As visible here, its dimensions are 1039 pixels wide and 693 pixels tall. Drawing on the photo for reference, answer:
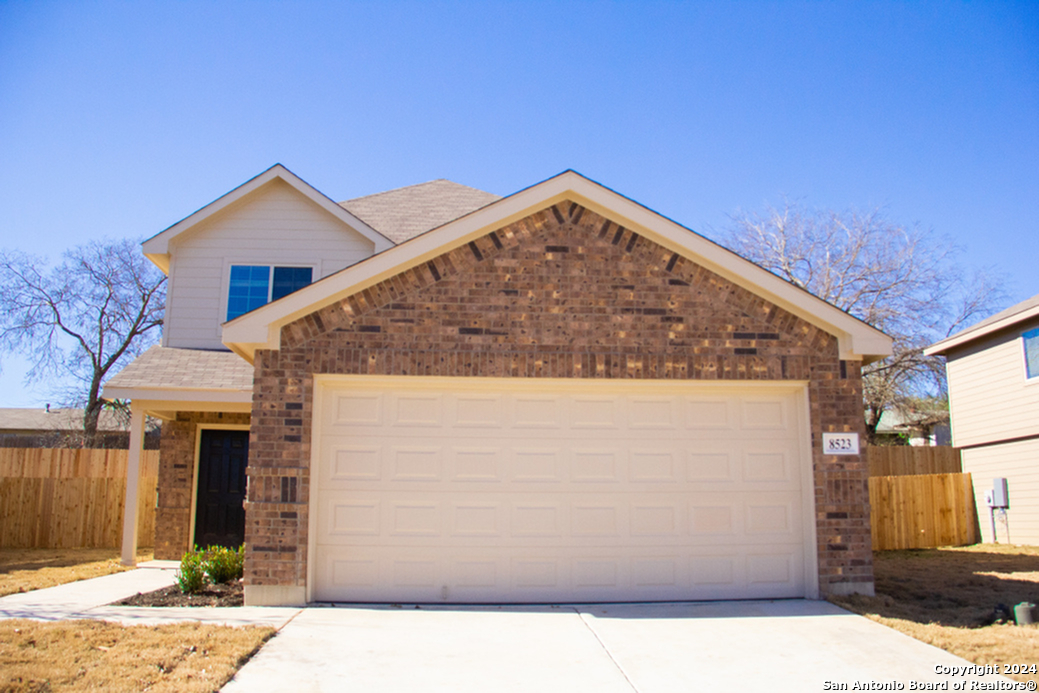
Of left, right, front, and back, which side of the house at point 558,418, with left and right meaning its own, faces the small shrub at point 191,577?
right

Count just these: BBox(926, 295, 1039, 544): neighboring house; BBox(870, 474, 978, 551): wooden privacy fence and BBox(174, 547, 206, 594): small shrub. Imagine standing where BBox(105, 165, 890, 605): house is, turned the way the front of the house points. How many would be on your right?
1

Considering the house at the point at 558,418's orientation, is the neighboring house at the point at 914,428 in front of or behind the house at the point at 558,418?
behind

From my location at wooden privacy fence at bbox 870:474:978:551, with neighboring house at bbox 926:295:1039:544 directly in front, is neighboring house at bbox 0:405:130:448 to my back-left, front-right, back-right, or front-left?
back-left

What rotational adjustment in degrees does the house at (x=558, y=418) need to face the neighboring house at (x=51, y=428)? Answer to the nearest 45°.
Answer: approximately 135° to its right

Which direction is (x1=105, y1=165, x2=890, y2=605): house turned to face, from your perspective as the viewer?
facing the viewer

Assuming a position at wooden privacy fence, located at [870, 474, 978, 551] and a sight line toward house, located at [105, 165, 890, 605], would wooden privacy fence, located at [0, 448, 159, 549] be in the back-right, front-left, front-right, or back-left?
front-right

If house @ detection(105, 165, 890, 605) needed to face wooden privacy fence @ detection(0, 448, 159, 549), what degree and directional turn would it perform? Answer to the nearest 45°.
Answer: approximately 135° to its right

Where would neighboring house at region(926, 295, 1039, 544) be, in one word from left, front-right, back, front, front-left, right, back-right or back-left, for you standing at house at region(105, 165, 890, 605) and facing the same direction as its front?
back-left

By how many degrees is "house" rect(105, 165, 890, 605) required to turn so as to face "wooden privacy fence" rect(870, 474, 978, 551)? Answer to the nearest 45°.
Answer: approximately 135° to its left

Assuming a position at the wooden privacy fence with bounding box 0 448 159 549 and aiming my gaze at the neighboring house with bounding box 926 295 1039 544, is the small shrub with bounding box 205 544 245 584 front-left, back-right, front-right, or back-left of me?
front-right
